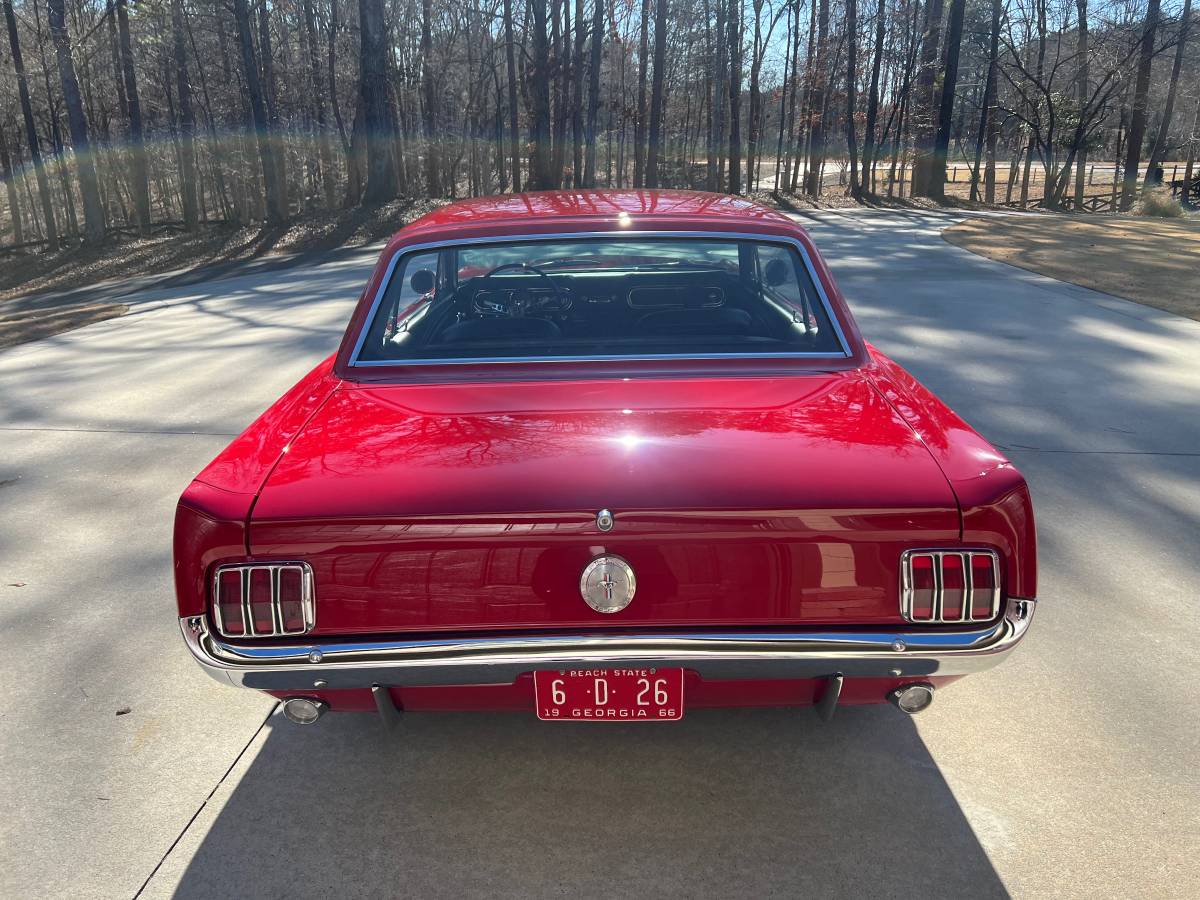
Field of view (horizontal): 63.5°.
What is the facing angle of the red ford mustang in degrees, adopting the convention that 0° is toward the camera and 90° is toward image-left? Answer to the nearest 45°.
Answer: approximately 180°
